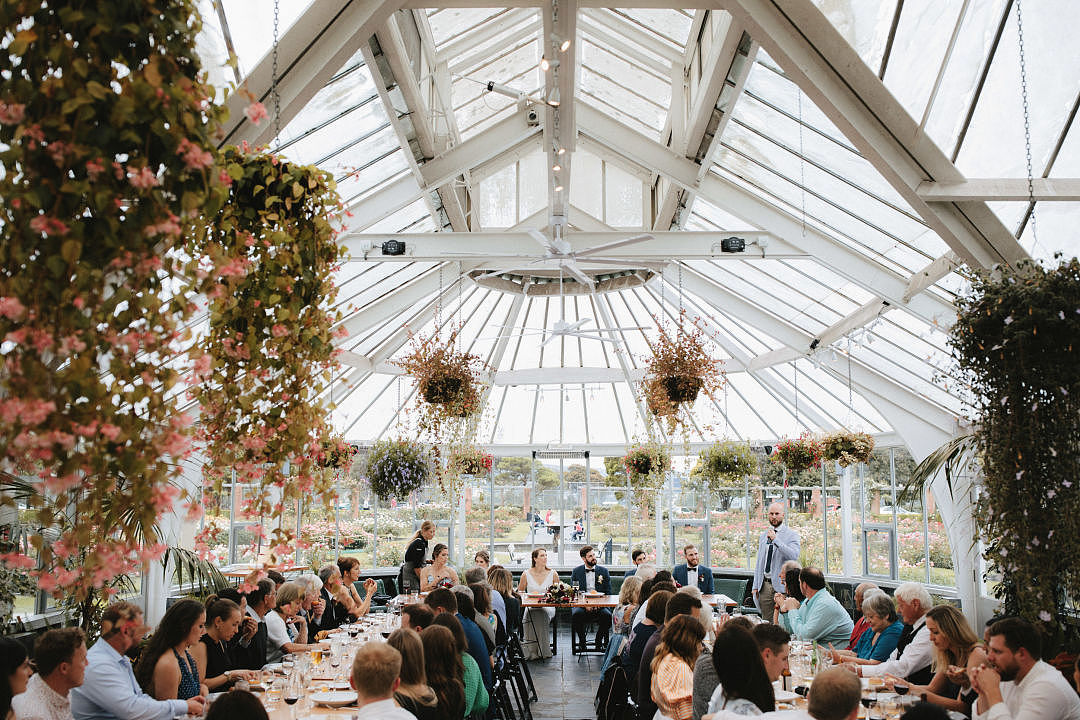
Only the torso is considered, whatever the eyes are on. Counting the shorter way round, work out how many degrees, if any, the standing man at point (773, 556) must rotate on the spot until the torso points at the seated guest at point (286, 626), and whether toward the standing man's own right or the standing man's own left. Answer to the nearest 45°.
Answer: approximately 45° to the standing man's own right

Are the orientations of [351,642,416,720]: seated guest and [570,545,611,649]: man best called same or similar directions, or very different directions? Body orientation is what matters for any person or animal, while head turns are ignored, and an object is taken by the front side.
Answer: very different directions

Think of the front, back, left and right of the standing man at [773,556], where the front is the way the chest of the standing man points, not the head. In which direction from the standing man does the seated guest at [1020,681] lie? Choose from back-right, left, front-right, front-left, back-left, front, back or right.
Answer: front

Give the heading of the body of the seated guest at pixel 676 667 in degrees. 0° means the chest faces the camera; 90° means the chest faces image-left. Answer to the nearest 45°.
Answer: approximately 225°

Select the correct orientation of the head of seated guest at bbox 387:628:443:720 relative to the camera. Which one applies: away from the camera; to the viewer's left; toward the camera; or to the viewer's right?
away from the camera

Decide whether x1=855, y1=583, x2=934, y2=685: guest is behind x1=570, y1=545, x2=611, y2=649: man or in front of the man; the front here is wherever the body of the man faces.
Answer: in front

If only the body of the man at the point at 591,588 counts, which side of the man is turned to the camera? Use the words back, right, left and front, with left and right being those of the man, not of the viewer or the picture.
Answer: front

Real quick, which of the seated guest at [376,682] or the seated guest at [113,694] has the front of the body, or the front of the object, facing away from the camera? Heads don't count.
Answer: the seated guest at [376,682]

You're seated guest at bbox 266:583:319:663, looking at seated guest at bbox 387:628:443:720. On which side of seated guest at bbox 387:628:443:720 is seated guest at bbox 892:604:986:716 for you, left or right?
left

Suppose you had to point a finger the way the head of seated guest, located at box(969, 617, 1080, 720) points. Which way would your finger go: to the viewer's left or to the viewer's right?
to the viewer's left

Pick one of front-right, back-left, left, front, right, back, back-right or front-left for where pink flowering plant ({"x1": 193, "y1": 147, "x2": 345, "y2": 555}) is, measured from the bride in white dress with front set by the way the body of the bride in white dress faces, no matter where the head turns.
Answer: front

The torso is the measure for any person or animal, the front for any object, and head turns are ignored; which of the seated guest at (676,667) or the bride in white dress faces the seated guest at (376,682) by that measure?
the bride in white dress

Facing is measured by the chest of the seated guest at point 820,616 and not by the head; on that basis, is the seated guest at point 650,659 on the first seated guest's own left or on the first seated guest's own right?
on the first seated guest's own left

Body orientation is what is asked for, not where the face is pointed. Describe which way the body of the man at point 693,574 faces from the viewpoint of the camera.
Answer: toward the camera

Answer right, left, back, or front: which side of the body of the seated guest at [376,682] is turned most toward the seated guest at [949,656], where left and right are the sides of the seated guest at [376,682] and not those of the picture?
right
